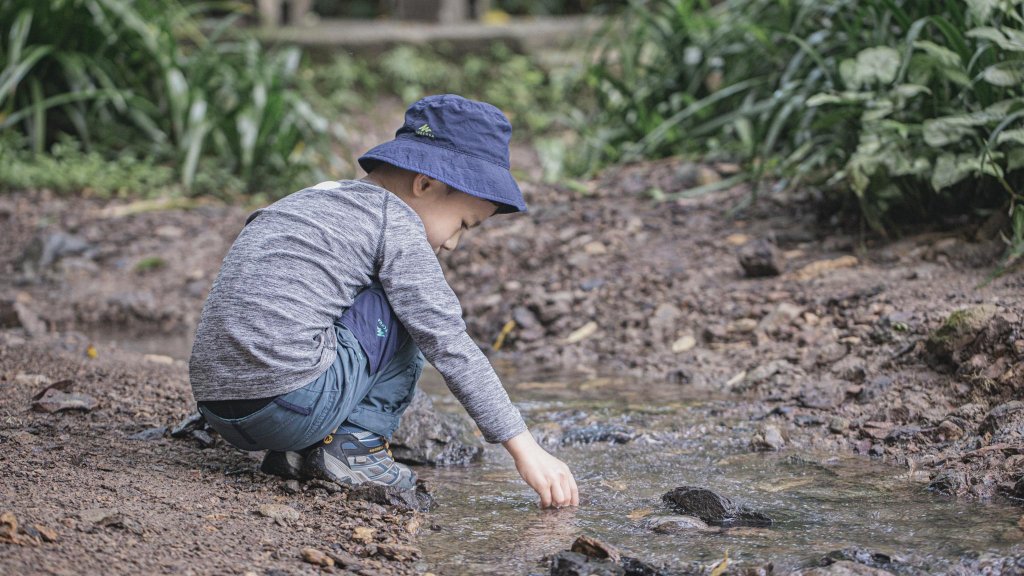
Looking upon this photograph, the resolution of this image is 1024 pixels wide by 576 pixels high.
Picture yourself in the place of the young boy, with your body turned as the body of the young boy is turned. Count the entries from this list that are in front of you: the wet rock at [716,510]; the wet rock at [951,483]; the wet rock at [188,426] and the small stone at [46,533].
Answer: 2

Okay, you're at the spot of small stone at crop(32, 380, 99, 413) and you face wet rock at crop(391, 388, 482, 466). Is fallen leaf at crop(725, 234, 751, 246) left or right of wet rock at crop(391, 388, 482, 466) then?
left

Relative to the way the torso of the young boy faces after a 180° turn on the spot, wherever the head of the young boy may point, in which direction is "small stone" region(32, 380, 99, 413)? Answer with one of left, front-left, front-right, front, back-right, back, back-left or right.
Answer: front-right

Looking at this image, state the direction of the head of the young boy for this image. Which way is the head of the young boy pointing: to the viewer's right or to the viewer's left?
to the viewer's right

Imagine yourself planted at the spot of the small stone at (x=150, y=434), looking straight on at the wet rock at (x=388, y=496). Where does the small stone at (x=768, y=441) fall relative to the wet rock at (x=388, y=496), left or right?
left

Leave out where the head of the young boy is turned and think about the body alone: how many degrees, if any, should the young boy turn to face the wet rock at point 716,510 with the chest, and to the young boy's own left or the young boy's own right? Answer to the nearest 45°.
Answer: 0° — they already face it

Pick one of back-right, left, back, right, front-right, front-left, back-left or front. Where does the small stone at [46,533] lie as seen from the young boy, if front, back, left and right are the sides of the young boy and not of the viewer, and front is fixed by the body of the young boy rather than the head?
back-right

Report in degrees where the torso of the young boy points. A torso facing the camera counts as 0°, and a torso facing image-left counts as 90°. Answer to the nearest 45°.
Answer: approximately 270°

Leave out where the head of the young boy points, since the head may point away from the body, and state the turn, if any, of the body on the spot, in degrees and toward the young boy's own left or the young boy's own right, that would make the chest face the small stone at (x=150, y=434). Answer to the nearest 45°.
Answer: approximately 135° to the young boy's own left

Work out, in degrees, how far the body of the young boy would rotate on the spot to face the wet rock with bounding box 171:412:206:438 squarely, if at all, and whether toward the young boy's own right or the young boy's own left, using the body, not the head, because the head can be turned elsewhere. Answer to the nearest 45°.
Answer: approximately 135° to the young boy's own left
